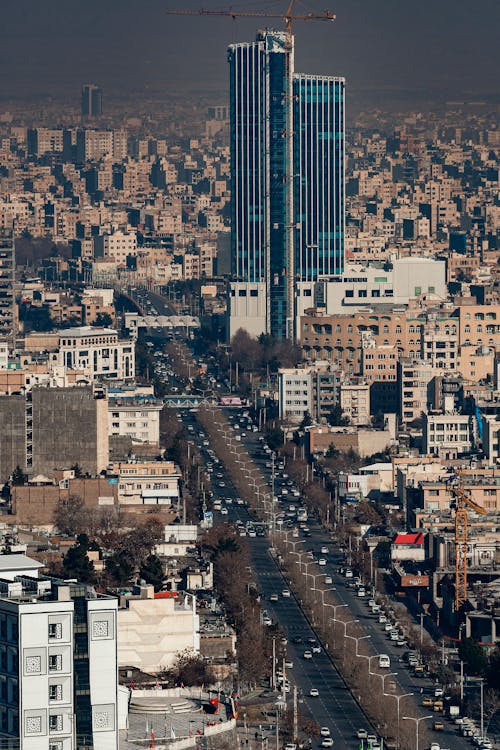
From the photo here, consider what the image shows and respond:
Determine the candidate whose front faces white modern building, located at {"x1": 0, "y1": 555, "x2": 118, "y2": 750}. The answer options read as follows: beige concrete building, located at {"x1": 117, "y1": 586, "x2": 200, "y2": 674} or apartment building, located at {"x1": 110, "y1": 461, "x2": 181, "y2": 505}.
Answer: the apartment building

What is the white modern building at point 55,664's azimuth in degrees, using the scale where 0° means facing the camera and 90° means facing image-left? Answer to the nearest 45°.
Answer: approximately 0°

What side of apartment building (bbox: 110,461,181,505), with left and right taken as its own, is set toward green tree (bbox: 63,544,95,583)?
front

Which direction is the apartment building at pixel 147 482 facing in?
toward the camera

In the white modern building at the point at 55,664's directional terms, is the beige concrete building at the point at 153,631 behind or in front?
behind

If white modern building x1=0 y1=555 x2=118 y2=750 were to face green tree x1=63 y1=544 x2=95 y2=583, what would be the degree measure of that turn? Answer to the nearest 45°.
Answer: approximately 180°

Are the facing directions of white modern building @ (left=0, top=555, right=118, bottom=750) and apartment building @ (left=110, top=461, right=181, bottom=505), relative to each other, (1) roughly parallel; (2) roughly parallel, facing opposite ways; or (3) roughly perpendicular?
roughly parallel

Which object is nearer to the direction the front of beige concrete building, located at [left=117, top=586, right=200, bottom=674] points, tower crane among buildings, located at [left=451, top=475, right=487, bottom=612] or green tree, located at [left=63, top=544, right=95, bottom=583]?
the tower crane among buildings
